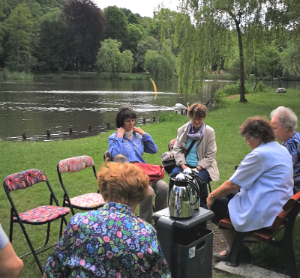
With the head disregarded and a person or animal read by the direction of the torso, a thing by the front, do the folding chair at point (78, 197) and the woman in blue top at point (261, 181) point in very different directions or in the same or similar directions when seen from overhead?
very different directions

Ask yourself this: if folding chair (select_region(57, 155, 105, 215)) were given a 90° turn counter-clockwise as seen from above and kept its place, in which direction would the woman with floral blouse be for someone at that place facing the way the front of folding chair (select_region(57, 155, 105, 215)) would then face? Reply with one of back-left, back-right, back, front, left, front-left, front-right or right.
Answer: back-right

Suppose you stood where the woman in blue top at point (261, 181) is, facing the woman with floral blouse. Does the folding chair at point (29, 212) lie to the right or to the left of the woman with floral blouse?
right

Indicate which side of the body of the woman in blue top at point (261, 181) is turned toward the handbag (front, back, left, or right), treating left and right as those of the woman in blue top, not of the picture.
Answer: front

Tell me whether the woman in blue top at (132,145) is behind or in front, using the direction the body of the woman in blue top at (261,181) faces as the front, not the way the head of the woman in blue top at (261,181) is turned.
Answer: in front

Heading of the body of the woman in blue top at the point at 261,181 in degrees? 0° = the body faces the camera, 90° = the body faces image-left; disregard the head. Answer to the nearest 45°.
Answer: approximately 135°

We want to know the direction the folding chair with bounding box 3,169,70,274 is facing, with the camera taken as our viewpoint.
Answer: facing the viewer and to the right of the viewer

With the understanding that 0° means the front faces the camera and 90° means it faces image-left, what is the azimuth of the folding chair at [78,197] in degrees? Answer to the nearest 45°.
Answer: approximately 315°

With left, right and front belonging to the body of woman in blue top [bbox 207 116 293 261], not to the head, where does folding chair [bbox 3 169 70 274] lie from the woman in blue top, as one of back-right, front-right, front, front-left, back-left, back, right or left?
front-left

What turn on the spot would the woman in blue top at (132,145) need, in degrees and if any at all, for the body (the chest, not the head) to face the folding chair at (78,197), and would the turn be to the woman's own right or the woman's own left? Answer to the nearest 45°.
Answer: approximately 90° to the woman's own right

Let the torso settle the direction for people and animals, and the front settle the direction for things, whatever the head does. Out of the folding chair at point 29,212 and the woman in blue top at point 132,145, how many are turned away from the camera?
0
